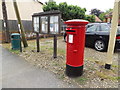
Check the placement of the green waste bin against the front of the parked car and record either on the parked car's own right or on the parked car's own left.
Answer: on the parked car's own left

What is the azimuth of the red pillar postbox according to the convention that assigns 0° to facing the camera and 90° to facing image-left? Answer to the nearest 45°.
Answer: approximately 45°

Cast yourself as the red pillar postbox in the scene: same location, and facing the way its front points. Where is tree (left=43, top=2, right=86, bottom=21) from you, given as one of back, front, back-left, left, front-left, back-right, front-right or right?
back-right

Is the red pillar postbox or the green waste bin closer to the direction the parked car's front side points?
the green waste bin

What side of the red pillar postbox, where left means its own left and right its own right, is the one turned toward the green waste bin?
right

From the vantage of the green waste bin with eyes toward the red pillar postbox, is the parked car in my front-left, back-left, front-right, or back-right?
front-left

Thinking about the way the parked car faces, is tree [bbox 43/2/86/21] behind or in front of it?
in front

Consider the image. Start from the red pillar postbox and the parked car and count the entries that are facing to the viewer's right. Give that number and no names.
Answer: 0

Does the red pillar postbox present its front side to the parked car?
no

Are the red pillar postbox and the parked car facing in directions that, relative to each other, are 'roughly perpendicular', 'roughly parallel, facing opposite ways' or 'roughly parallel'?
roughly perpendicular
